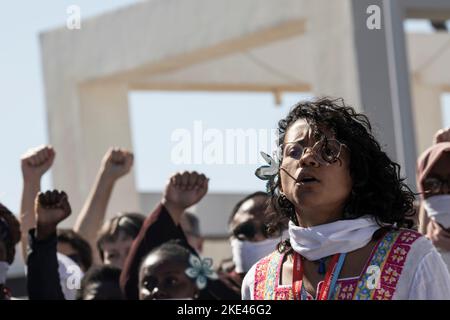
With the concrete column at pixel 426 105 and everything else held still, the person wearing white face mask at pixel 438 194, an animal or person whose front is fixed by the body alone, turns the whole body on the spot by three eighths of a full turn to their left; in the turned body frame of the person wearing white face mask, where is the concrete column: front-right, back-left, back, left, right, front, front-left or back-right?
front-left

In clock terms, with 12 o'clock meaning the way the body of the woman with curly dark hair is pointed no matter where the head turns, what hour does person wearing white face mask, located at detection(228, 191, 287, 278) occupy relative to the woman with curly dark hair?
The person wearing white face mask is roughly at 4 o'clock from the woman with curly dark hair.

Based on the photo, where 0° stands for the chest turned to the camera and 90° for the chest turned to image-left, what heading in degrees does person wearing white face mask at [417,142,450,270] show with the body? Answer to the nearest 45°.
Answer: approximately 0°

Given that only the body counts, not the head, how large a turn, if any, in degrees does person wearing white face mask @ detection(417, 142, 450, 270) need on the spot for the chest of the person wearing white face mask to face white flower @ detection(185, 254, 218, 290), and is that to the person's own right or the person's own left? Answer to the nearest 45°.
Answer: approximately 90° to the person's own right

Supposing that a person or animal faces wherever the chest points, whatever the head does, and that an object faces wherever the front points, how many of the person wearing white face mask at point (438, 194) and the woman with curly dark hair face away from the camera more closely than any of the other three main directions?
0

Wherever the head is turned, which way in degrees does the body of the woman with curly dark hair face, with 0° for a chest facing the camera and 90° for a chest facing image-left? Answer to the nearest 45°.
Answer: approximately 45°
